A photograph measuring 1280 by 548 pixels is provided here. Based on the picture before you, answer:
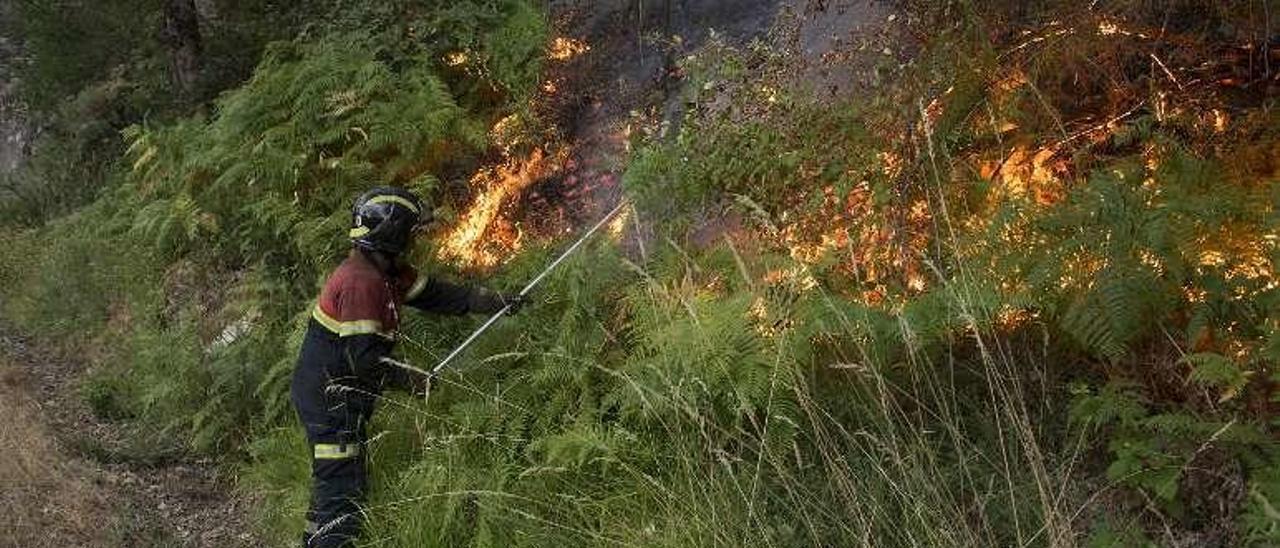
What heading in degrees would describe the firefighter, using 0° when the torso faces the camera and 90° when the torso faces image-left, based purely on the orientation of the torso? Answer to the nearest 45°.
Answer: approximately 270°

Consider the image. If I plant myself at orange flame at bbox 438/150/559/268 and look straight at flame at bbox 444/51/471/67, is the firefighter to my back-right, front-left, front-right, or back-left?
back-left

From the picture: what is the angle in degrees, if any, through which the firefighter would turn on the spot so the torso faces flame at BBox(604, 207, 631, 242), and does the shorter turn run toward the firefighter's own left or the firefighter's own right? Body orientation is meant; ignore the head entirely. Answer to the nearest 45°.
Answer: approximately 45° to the firefighter's own left

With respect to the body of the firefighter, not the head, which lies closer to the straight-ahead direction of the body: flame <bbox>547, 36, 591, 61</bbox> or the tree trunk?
the flame

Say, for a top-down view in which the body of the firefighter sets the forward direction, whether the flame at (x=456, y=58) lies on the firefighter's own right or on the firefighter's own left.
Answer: on the firefighter's own left

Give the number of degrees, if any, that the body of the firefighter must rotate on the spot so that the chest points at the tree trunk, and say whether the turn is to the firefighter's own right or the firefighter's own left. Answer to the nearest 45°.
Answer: approximately 90° to the firefighter's own left

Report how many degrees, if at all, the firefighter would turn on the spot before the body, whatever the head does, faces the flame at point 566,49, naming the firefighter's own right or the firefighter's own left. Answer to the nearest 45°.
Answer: approximately 45° to the firefighter's own left

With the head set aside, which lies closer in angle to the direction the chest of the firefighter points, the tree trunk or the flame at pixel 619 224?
the flame
